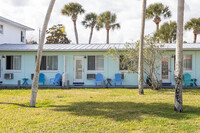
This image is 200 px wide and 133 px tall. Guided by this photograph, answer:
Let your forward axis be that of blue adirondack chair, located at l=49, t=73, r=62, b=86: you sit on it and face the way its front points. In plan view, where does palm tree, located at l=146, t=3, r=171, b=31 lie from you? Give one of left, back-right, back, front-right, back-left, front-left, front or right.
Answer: back

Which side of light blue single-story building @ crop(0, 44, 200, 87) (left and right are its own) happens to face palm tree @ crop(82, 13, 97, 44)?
back

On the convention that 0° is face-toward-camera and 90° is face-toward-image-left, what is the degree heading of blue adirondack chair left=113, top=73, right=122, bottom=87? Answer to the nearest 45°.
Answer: approximately 45°

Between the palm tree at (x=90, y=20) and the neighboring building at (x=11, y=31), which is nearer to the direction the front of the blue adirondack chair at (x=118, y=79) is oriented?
the neighboring building

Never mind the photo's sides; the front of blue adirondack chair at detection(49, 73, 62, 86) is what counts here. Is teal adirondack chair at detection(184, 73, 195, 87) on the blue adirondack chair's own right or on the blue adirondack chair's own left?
on the blue adirondack chair's own left

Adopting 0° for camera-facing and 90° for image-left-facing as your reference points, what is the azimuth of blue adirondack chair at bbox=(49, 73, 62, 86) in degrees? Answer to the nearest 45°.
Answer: approximately 45°

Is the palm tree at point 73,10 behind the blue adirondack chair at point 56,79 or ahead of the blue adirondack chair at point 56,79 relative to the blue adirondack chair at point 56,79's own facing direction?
behind

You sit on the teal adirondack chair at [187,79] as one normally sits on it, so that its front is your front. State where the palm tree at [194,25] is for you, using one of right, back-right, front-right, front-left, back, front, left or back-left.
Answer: back-left

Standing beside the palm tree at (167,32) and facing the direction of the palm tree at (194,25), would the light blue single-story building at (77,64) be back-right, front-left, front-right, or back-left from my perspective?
back-right

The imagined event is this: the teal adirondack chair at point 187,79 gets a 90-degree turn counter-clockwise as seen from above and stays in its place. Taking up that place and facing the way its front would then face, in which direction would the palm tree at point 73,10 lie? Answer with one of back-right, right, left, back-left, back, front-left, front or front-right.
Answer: left

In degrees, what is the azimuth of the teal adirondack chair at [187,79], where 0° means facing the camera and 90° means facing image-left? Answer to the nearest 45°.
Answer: approximately 315°
